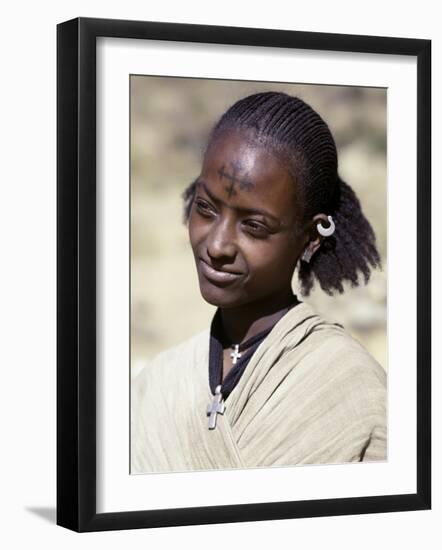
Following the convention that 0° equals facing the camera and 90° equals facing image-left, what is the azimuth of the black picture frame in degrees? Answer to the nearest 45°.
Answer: approximately 315°
